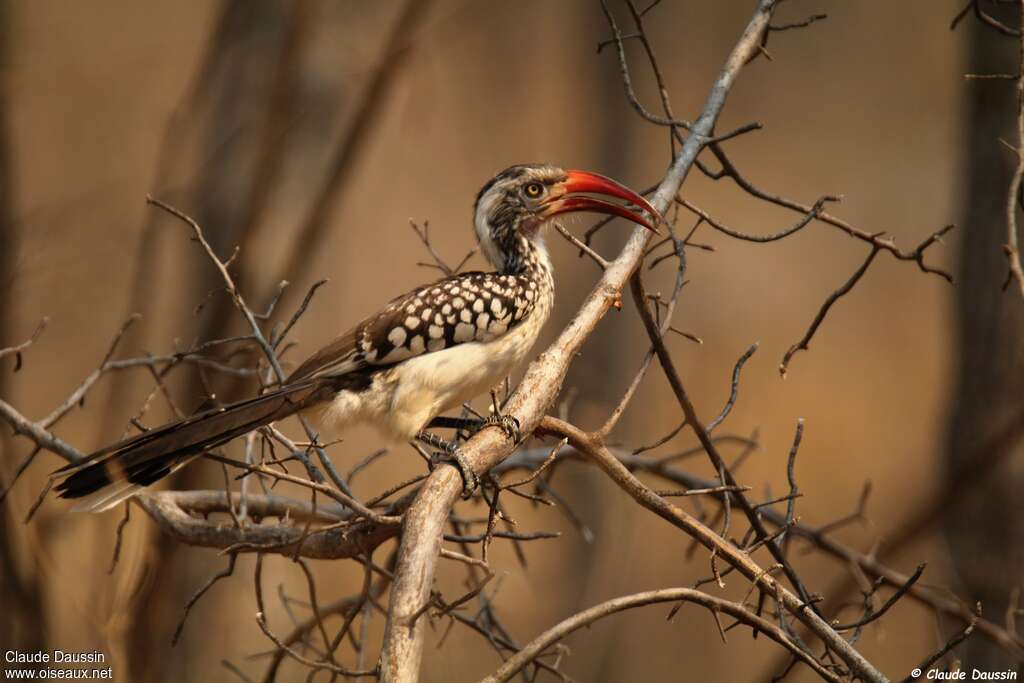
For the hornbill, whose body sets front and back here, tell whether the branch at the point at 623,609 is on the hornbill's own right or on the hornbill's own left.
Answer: on the hornbill's own right

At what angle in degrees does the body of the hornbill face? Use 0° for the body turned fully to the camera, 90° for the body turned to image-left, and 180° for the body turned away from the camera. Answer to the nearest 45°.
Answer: approximately 270°

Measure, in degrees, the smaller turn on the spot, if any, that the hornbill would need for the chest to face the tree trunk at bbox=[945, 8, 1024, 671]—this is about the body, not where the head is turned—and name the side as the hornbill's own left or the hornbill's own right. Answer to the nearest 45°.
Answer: approximately 45° to the hornbill's own left

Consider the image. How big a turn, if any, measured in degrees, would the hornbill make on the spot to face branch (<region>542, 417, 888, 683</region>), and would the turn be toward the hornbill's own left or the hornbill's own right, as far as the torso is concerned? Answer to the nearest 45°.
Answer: approximately 45° to the hornbill's own right
